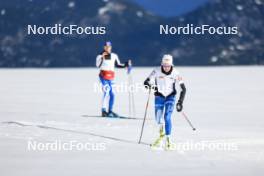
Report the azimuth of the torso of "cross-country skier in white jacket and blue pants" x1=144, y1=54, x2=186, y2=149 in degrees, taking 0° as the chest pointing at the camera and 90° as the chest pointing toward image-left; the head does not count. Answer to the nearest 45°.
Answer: approximately 0°
